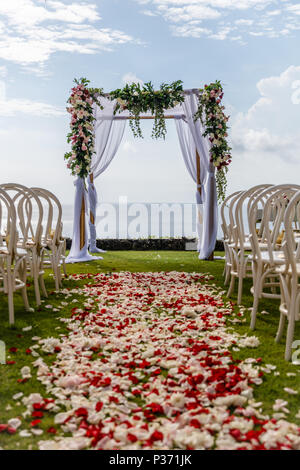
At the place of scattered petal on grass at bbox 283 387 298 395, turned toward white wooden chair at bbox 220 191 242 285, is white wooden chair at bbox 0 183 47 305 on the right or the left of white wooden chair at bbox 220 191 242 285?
left

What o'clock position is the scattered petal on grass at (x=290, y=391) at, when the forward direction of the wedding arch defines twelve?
The scattered petal on grass is roughly at 12 o'clock from the wedding arch.

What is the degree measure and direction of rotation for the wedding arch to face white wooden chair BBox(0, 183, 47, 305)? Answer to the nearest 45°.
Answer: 0° — it already faces it

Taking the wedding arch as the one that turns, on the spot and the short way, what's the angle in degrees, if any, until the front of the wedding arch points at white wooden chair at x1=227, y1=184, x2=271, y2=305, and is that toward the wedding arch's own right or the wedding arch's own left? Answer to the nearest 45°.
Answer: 0° — it already faces it

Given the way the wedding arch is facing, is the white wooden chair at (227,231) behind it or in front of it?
in front

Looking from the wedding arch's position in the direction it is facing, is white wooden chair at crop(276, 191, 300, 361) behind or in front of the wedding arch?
in front

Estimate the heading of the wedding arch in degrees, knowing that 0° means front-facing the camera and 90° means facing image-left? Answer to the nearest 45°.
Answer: approximately 0°
